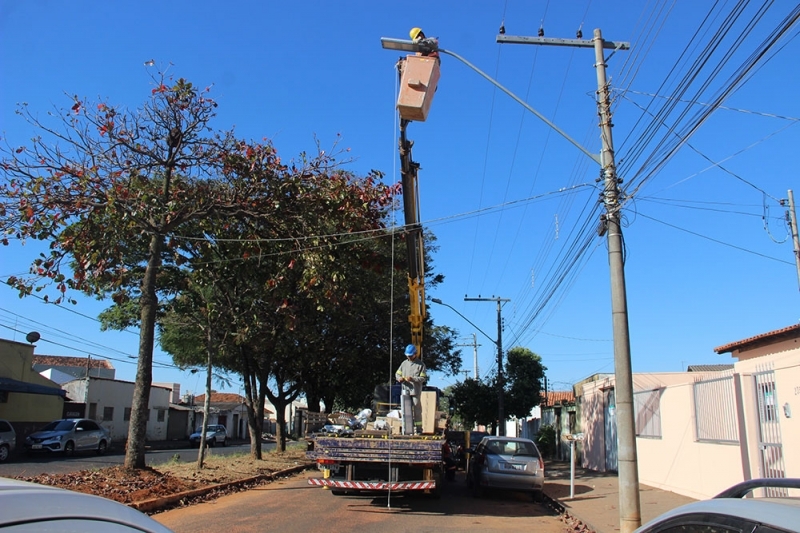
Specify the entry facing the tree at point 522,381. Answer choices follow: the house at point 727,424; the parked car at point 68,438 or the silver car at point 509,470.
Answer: the silver car

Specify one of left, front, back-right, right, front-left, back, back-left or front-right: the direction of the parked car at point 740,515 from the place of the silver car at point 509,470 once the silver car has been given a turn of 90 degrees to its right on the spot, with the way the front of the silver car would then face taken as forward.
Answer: right

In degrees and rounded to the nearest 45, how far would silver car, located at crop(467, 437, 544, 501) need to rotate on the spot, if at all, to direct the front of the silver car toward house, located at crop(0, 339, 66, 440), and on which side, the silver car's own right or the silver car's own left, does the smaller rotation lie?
approximately 45° to the silver car's own left

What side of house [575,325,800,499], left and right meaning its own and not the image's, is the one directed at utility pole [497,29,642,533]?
front

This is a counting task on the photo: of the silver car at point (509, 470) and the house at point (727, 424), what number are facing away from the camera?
1

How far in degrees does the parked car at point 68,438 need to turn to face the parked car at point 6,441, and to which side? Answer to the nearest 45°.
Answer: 0° — it already faces it

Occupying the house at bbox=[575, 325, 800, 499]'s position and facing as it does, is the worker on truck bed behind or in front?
in front

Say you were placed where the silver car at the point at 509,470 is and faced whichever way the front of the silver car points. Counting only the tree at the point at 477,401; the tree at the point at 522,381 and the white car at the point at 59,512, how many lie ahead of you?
2

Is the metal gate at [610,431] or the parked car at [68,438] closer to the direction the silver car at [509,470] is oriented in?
the metal gate

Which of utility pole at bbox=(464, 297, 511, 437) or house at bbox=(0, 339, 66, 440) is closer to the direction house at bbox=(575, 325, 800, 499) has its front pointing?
the house

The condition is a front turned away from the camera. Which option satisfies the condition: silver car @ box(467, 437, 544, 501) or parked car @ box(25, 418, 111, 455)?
the silver car

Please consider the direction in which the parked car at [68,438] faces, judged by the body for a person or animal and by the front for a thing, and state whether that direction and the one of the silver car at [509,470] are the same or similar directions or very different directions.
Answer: very different directions

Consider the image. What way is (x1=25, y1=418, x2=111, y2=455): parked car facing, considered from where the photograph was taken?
facing the viewer and to the left of the viewer

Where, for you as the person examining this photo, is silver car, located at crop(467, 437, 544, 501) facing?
facing away from the viewer

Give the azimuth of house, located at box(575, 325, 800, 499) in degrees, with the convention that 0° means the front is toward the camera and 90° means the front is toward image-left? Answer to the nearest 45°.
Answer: approximately 45°

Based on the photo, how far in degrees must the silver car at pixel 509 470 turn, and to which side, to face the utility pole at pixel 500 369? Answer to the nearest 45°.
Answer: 0° — it already faces it

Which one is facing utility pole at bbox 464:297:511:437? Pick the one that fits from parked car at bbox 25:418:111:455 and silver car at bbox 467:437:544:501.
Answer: the silver car

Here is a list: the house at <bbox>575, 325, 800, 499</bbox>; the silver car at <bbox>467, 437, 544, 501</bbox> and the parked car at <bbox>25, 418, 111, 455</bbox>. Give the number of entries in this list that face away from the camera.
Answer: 1
